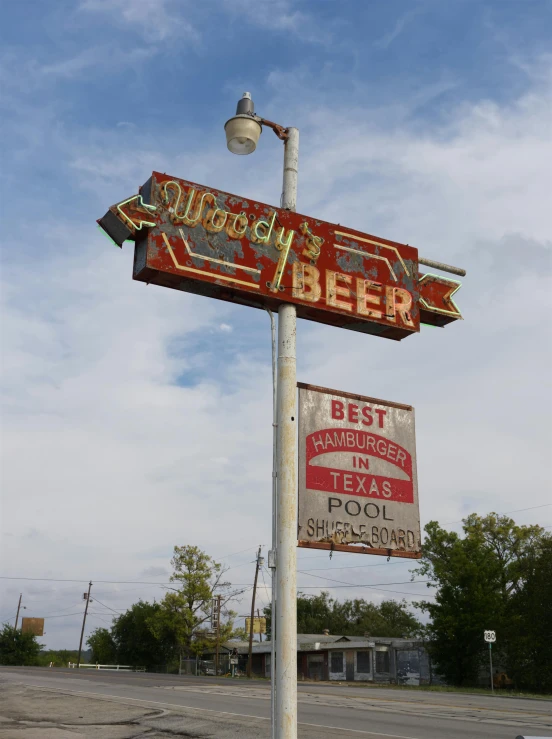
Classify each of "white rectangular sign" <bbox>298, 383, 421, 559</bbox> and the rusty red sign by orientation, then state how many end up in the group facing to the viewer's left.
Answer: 0

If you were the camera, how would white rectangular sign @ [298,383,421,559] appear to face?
facing the viewer and to the right of the viewer

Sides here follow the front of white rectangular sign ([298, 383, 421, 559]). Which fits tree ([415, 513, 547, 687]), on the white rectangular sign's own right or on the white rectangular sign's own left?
on the white rectangular sign's own left

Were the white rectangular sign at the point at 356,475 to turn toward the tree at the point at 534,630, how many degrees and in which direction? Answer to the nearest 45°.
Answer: approximately 135° to its left

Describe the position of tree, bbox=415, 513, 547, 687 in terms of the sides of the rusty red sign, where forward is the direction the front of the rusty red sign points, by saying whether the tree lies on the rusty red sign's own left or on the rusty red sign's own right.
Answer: on the rusty red sign's own left

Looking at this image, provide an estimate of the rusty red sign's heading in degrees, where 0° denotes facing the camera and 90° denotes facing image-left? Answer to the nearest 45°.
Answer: approximately 315°
